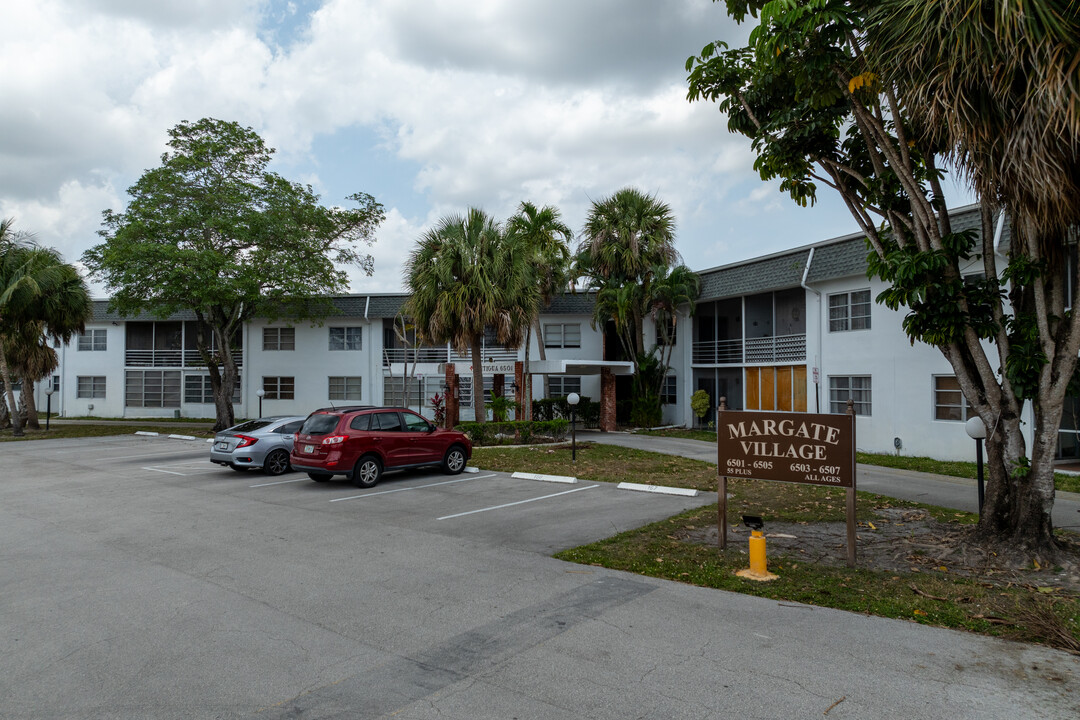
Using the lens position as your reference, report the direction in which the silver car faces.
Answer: facing away from the viewer and to the right of the viewer

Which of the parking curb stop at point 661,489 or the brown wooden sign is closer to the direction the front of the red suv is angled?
the parking curb stop

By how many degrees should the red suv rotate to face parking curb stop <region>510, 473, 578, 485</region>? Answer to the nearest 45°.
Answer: approximately 45° to its right

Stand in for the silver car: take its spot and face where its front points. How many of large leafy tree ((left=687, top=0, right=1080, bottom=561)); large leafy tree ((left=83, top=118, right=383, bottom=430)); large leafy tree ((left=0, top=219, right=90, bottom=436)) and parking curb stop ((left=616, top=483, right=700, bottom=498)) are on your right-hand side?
2

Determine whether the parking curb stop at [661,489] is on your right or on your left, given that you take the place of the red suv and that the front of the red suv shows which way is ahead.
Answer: on your right

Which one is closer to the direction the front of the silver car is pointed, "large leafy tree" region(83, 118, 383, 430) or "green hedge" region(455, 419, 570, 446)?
the green hedge

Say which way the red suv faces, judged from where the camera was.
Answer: facing away from the viewer and to the right of the viewer

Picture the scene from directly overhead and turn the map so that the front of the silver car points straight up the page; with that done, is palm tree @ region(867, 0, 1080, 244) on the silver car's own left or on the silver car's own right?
on the silver car's own right

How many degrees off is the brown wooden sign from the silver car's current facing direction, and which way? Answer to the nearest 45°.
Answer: approximately 90° to its right
